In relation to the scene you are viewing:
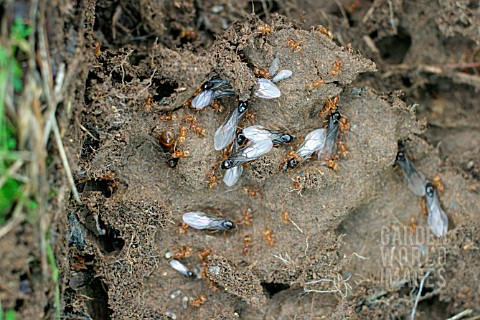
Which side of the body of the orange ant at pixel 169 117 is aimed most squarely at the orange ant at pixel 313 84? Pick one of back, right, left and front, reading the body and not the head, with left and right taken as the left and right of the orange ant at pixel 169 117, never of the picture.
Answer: back

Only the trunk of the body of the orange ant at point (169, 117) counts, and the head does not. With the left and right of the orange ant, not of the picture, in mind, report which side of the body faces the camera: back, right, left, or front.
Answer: left

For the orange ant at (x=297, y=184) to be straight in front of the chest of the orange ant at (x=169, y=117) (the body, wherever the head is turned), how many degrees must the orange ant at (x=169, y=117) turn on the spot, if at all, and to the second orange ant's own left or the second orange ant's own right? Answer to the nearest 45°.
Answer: approximately 180°
